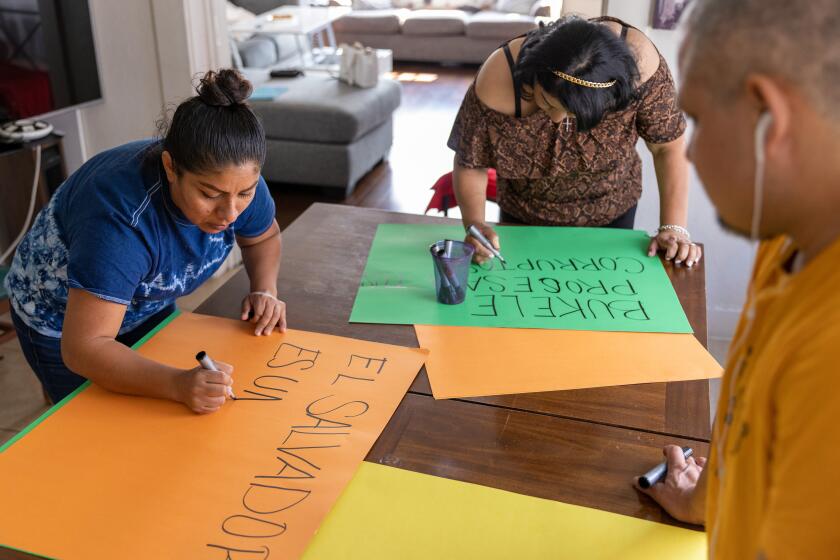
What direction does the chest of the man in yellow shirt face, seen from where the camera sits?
to the viewer's left

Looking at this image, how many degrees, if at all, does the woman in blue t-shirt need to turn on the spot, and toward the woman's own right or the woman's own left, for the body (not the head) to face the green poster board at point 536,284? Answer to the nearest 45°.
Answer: approximately 45° to the woman's own left

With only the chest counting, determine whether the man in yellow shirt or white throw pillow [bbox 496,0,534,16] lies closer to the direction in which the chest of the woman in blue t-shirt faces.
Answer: the man in yellow shirt

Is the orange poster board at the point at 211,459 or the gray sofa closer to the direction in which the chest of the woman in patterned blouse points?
the orange poster board

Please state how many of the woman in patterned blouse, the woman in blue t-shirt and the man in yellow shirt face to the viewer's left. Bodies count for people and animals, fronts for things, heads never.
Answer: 1

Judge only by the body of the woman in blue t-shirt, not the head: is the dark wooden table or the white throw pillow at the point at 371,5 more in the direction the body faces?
the dark wooden table

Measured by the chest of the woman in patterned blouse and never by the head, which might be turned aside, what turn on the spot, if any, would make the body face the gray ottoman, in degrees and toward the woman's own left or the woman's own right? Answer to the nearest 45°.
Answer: approximately 135° to the woman's own right

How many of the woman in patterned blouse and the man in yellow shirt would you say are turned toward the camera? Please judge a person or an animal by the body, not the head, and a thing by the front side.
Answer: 1

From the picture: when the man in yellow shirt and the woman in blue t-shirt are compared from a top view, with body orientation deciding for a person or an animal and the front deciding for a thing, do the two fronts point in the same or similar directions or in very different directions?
very different directions

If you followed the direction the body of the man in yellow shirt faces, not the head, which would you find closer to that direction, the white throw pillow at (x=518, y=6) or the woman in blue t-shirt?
the woman in blue t-shirt

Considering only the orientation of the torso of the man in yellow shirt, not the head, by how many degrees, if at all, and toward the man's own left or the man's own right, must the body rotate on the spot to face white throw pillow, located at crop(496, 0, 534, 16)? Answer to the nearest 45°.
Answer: approximately 90° to the man's own right

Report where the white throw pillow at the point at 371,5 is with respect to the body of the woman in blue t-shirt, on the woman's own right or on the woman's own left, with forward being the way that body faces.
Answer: on the woman's own left

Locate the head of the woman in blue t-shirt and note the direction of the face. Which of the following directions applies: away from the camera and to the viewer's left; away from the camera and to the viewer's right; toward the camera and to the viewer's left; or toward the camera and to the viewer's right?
toward the camera and to the viewer's right
